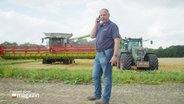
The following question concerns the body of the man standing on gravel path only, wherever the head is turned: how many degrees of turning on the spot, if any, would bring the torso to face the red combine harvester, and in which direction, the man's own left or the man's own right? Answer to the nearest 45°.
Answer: approximately 135° to the man's own right

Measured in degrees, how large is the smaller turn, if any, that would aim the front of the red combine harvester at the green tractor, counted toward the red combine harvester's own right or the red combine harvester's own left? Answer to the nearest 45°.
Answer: approximately 45° to the red combine harvester's own left

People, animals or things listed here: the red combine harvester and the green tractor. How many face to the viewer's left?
0

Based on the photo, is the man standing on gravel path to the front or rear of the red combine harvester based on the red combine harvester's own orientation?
to the front

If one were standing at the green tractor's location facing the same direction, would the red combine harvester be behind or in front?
behind

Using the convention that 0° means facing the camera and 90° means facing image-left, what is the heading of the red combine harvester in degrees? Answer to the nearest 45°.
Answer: approximately 0°

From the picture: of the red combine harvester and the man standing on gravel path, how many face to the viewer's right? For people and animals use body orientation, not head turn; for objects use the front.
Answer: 0

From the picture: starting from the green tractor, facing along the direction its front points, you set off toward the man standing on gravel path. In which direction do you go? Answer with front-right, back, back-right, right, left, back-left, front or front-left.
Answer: front-right
